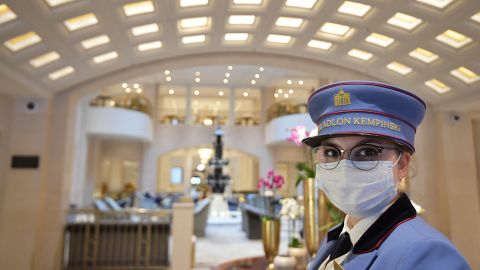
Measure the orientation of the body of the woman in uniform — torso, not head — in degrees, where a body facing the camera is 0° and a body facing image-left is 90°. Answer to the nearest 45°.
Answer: approximately 45°

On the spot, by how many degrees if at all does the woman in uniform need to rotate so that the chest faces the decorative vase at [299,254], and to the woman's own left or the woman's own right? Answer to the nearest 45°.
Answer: approximately 135° to the woman's own right
